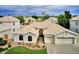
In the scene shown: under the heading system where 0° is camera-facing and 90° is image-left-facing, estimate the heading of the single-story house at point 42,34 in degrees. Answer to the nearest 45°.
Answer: approximately 0°

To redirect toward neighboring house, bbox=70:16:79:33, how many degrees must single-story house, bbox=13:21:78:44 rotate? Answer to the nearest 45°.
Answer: approximately 90° to its left

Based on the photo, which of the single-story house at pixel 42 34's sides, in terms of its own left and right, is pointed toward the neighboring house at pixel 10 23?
right
